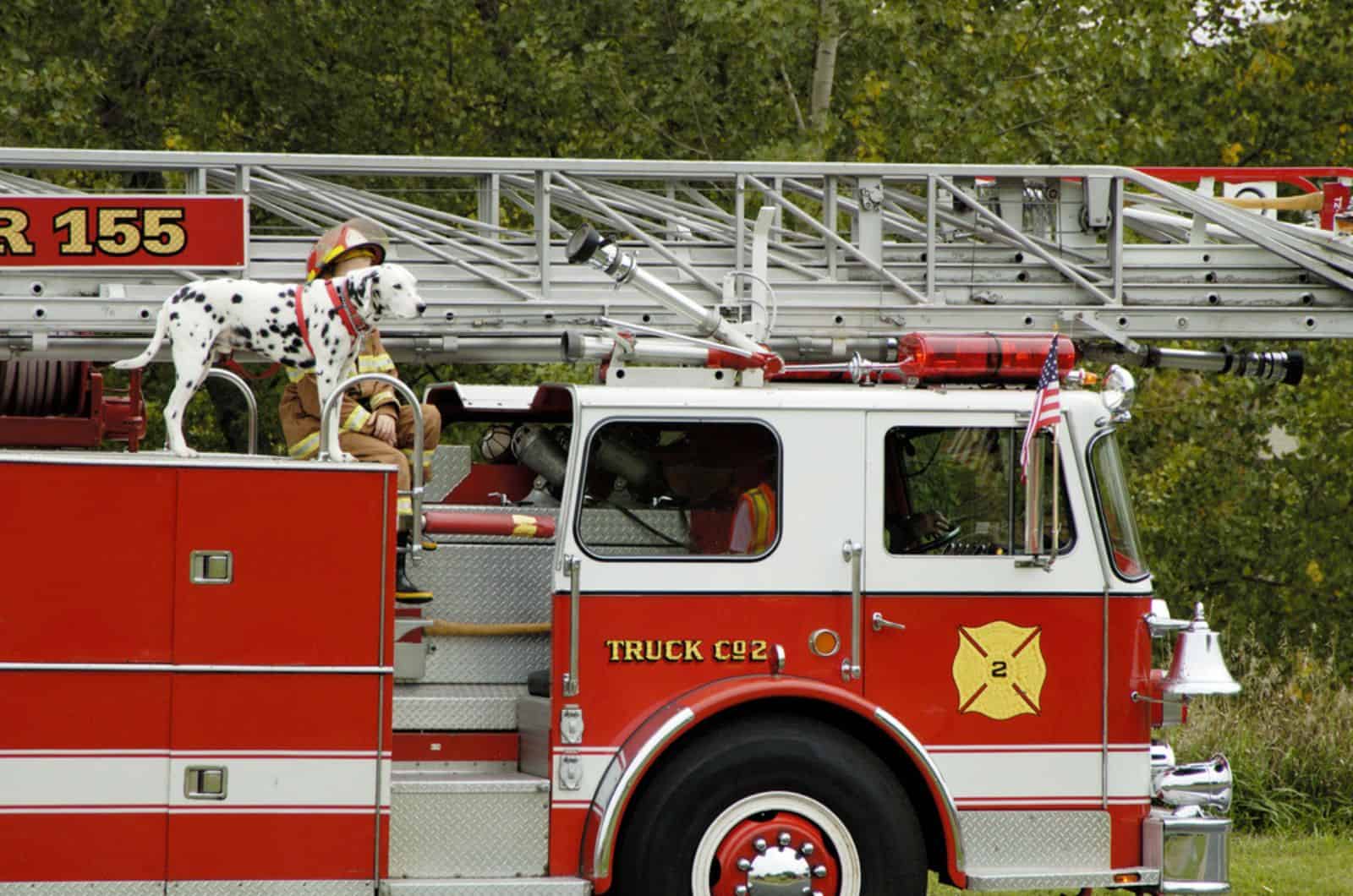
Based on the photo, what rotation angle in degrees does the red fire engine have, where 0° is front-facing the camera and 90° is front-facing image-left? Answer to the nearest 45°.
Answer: approximately 270°

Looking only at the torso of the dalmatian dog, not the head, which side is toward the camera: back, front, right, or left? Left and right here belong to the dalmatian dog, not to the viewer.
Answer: right

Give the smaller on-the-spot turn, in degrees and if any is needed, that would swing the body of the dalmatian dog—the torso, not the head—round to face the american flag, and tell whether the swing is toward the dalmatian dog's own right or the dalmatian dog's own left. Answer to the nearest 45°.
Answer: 0° — it already faces it
